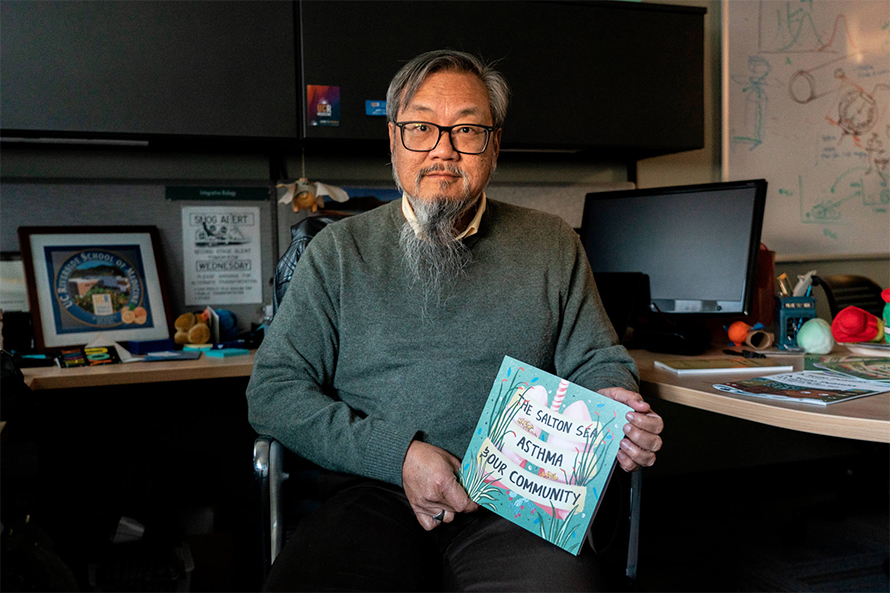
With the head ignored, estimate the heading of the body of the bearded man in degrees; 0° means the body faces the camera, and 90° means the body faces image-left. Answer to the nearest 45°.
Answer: approximately 0°

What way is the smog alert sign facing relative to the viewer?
toward the camera

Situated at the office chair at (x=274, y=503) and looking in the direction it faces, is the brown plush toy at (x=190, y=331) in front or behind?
behind

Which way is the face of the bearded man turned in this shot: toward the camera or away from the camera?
toward the camera

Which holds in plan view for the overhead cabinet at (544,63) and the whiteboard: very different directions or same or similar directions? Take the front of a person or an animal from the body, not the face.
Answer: same or similar directions

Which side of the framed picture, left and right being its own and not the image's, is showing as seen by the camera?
front

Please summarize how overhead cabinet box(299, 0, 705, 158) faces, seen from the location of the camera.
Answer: facing the viewer

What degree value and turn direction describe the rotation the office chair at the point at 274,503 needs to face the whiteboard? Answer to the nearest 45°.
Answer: approximately 135° to its left

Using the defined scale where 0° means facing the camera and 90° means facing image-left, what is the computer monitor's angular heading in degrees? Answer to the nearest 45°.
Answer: approximately 45°

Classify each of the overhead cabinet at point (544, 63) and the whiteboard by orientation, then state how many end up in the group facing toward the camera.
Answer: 2

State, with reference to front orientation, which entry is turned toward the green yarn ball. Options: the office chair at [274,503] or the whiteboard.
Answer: the whiteboard
